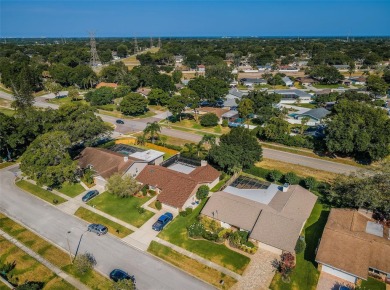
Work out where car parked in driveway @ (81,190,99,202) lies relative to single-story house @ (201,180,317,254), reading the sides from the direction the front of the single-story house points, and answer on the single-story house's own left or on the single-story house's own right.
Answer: on the single-story house's own right

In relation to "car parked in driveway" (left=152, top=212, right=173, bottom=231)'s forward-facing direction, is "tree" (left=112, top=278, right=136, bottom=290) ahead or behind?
behind

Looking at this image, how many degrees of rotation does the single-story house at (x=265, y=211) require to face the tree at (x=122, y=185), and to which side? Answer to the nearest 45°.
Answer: approximately 45° to its right

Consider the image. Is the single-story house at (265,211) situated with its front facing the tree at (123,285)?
yes

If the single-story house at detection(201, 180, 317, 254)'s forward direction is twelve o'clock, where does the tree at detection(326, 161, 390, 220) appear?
The tree is roughly at 7 o'clock from the single-story house.

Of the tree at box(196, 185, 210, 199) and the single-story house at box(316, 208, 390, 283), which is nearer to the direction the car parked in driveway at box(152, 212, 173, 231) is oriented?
the tree

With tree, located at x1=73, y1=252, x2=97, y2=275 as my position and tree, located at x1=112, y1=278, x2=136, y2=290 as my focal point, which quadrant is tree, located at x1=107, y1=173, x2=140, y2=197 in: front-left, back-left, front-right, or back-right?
back-left

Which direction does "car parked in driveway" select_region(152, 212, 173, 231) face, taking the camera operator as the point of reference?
facing away from the viewer and to the right of the viewer

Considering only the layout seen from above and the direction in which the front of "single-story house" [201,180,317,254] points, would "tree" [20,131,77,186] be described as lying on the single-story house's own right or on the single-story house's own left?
on the single-story house's own right

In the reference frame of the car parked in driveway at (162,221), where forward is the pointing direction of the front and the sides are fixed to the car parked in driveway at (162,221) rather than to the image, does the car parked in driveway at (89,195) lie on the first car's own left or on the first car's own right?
on the first car's own left
